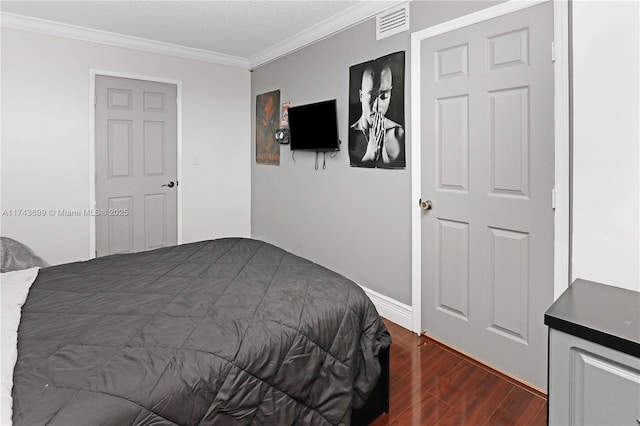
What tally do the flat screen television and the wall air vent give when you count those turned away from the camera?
0

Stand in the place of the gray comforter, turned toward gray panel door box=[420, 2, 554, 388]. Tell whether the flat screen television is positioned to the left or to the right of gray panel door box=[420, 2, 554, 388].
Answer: left

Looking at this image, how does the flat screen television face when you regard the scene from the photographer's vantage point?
facing the viewer and to the left of the viewer

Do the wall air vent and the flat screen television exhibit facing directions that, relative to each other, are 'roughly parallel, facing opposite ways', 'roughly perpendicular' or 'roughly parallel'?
roughly parallel

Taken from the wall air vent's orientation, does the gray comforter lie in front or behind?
in front

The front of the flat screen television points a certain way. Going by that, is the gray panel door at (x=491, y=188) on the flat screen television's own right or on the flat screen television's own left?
on the flat screen television's own left

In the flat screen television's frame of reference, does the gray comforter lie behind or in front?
in front

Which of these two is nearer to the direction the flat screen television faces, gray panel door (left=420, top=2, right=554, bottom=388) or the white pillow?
the white pillow

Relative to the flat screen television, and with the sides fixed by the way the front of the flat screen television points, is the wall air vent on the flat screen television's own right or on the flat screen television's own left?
on the flat screen television's own left
